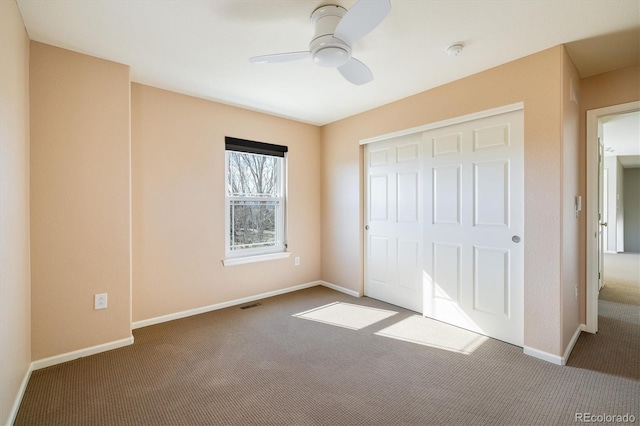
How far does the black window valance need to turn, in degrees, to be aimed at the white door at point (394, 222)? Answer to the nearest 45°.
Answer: approximately 45° to its left

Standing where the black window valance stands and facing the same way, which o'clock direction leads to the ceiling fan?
The ceiling fan is roughly at 1 o'clock from the black window valance.

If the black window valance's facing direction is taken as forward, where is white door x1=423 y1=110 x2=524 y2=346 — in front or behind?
in front

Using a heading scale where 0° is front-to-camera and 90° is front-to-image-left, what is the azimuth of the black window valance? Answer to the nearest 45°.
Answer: approximately 315°

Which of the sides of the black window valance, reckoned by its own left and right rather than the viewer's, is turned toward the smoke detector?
front
